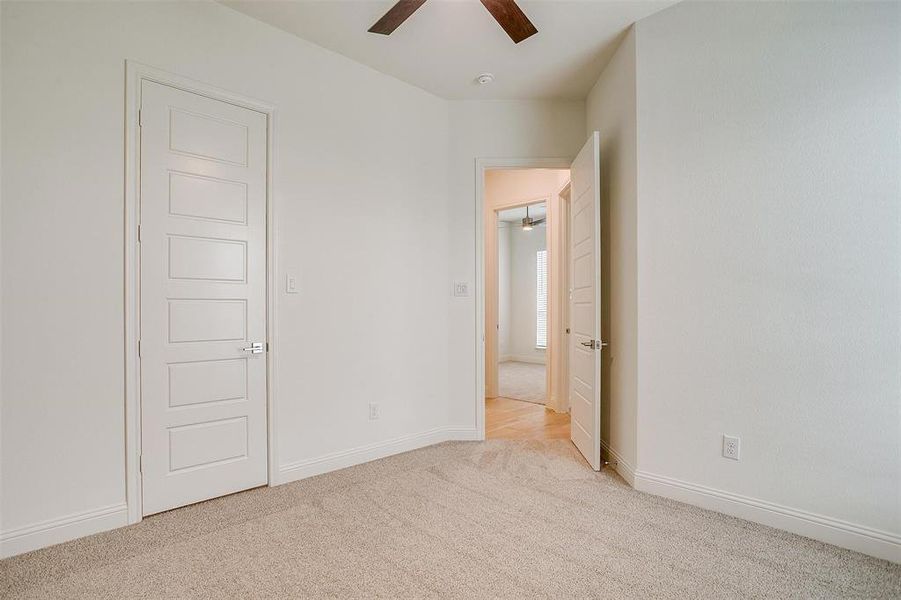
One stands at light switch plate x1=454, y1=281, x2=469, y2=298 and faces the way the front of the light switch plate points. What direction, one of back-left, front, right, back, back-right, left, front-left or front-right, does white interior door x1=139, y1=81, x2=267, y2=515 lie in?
front-right

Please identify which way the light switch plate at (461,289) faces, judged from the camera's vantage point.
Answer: facing the viewer

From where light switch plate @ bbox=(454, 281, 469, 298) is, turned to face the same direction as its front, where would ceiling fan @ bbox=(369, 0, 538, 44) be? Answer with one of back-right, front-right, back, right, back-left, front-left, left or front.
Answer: front

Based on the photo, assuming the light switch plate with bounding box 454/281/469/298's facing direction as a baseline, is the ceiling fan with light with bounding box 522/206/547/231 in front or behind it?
behind

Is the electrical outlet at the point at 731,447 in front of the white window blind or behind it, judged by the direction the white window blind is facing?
in front

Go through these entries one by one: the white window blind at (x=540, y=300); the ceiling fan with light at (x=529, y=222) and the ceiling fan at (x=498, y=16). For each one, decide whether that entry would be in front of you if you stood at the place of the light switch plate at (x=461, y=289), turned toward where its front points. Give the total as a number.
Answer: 1

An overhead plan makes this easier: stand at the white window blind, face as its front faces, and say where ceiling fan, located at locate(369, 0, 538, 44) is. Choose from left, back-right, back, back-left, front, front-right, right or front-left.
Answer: front

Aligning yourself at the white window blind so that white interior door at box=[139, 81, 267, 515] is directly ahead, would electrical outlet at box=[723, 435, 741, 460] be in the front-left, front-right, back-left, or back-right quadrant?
front-left

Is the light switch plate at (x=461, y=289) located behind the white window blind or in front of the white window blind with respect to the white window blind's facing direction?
in front

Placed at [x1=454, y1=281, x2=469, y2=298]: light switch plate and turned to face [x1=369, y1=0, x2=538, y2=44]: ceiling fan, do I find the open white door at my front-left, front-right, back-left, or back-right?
front-left

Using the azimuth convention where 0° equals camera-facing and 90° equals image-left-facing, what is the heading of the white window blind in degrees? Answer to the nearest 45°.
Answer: approximately 0°
